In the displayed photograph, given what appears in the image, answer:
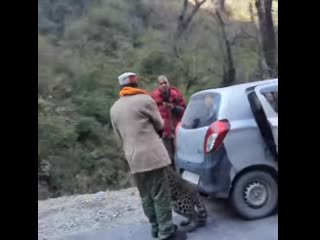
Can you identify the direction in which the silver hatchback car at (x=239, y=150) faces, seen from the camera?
facing away from the viewer and to the right of the viewer

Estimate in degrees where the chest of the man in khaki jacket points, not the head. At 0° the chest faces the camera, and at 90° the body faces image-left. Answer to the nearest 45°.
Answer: approximately 225°

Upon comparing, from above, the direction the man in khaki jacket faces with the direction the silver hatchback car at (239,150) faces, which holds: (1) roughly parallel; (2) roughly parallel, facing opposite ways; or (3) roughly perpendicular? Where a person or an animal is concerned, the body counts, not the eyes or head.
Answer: roughly parallel

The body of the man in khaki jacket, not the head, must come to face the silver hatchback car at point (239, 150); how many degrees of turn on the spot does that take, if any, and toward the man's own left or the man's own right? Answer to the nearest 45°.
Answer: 0° — they already face it

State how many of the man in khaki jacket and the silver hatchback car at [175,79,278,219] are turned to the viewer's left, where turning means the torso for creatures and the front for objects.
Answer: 0
